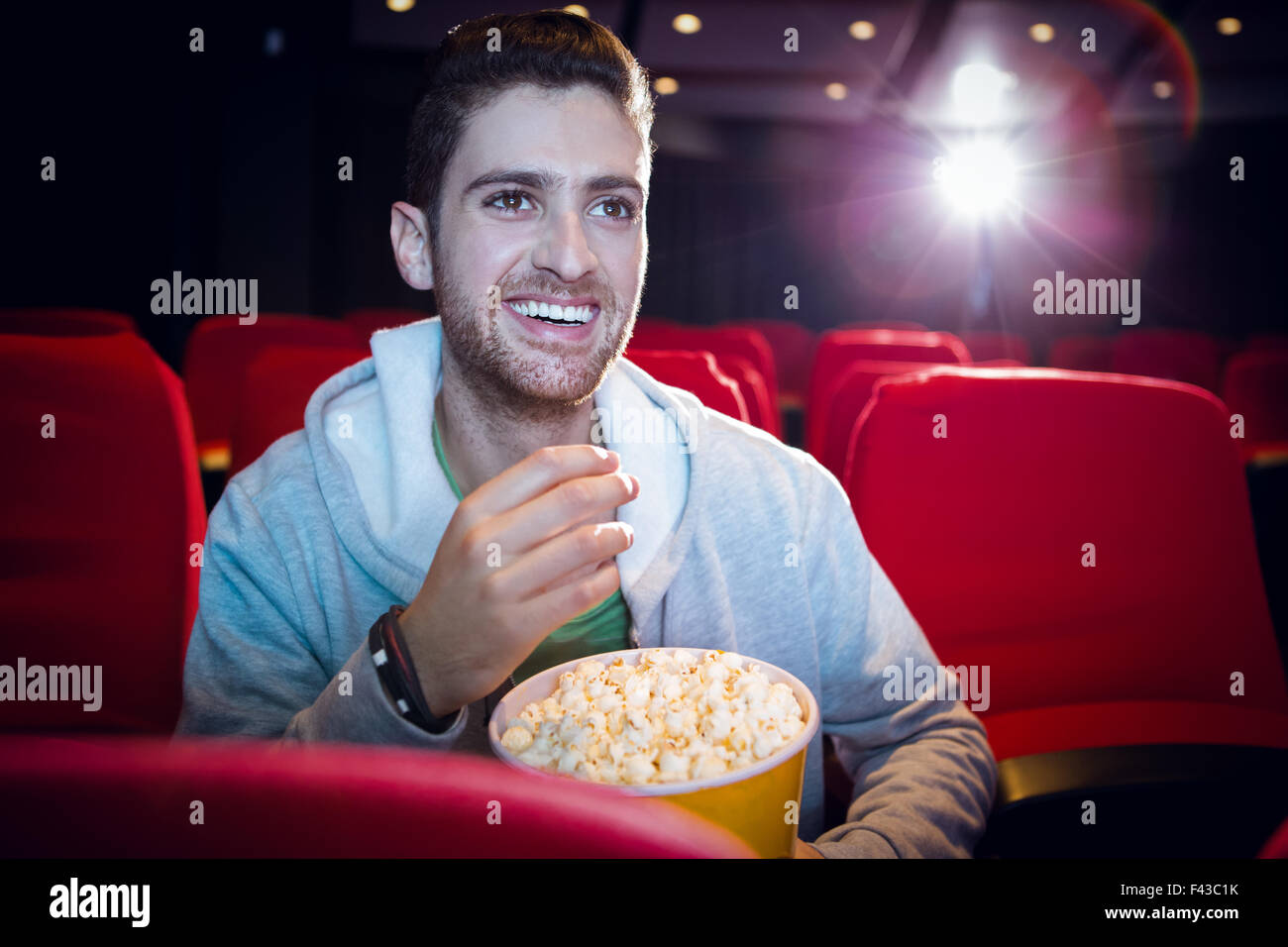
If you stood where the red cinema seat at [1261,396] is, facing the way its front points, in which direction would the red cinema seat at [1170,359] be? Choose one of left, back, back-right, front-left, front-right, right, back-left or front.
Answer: back

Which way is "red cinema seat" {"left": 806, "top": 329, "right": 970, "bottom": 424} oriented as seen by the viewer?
toward the camera

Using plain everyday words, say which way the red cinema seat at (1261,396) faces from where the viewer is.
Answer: facing the viewer

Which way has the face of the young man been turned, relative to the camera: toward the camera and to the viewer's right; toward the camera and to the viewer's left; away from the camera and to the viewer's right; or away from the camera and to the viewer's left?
toward the camera and to the viewer's right

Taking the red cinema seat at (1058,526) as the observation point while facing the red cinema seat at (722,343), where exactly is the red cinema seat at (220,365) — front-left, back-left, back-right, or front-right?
front-left

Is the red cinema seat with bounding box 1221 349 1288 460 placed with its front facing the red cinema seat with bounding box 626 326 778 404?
no

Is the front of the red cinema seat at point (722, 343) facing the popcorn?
yes

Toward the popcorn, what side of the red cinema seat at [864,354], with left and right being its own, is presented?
front

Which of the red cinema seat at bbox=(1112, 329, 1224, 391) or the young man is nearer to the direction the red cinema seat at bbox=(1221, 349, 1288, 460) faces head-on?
the young man

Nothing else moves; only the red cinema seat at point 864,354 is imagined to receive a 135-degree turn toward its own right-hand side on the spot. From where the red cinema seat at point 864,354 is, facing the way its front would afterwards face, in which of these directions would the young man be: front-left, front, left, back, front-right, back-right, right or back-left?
back-left

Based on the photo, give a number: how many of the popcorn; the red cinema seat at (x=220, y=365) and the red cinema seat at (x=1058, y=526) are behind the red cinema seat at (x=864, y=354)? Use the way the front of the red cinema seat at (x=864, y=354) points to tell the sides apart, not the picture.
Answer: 0

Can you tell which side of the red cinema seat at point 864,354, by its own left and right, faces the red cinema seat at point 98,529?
front
